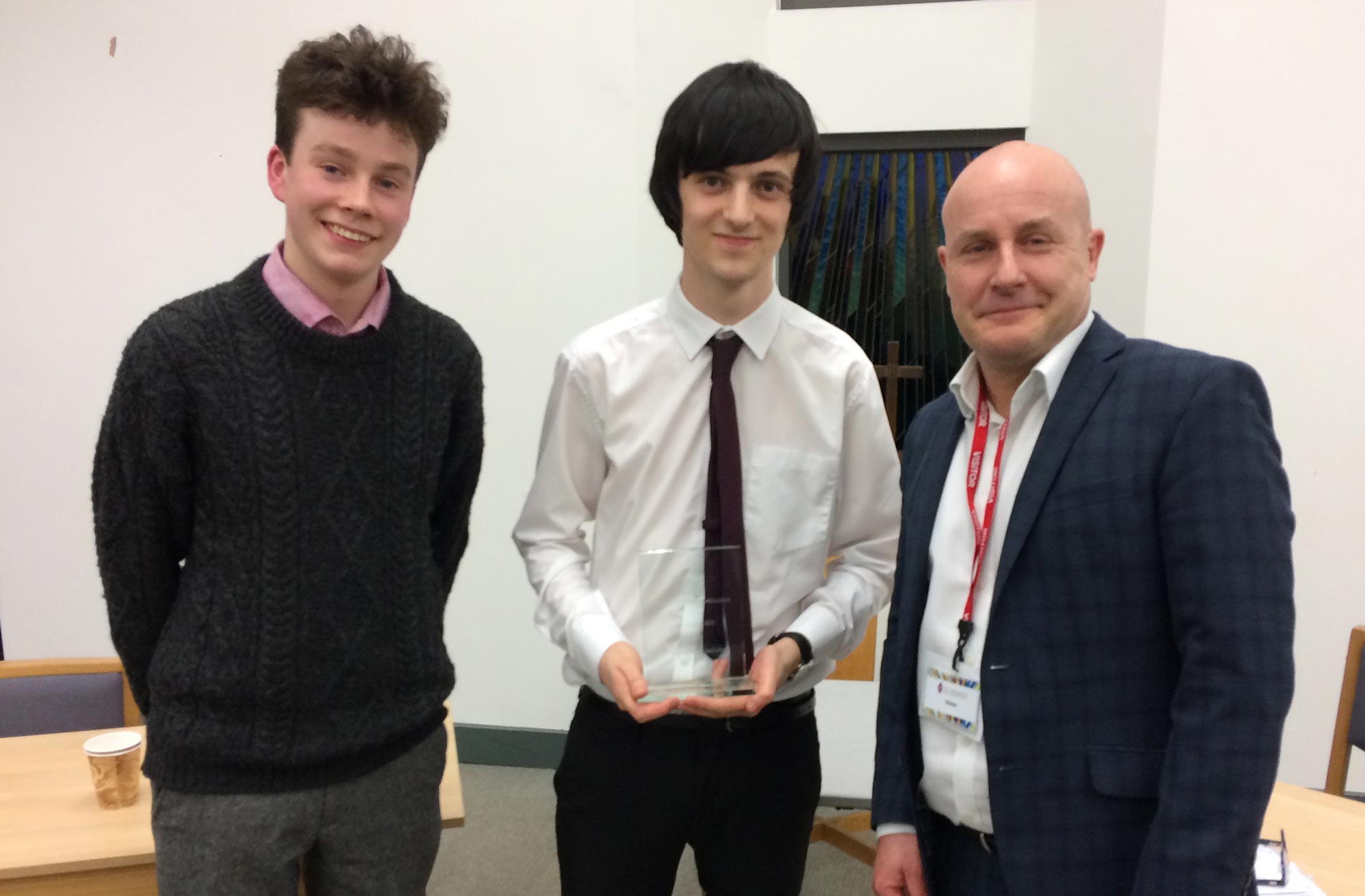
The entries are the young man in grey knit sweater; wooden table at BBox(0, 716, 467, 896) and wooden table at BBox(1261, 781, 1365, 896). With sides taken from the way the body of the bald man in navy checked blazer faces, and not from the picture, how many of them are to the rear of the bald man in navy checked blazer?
1

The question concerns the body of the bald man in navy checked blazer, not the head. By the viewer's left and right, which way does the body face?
facing the viewer and to the left of the viewer

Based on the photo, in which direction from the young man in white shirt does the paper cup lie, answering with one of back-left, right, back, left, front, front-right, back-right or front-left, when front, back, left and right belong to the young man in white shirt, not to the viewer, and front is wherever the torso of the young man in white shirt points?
right

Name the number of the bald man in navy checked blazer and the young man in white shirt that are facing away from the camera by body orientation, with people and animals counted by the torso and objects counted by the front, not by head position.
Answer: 0

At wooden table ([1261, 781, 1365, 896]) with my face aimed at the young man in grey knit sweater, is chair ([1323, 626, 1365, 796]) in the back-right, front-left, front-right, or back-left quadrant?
back-right

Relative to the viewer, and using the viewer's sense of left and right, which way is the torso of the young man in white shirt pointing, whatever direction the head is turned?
facing the viewer

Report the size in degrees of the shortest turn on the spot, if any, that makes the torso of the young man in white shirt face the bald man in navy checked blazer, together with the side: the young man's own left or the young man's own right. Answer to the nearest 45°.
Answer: approximately 45° to the young man's own left
